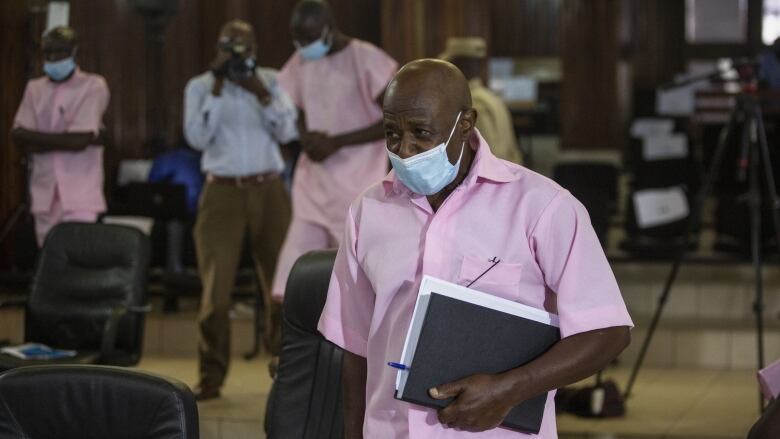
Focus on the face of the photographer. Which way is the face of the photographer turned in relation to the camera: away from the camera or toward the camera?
toward the camera

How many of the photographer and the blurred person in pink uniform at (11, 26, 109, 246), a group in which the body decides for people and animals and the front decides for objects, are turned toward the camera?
2

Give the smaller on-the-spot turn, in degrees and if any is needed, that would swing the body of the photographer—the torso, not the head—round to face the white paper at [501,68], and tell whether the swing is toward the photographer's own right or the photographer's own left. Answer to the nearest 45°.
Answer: approximately 180°

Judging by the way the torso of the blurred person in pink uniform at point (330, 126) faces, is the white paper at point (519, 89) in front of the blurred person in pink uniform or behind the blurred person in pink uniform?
behind

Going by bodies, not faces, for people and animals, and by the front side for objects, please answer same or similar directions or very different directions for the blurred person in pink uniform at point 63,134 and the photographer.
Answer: same or similar directions

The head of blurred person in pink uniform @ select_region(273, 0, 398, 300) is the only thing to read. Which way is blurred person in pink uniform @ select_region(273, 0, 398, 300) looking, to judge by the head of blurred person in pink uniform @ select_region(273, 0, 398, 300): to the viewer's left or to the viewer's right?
to the viewer's left

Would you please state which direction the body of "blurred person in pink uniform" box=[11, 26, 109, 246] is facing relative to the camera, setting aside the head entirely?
toward the camera

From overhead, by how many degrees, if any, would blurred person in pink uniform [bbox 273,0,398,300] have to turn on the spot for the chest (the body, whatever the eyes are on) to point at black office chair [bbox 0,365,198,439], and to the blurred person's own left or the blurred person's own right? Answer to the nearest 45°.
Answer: approximately 45° to the blurred person's own left

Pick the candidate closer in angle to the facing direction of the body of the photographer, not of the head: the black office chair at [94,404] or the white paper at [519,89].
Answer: the black office chair

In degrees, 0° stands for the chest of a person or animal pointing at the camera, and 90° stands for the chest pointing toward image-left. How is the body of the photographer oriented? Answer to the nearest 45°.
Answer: approximately 0°

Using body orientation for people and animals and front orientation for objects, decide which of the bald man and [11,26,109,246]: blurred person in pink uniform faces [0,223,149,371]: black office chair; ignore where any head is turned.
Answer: the blurred person in pink uniform

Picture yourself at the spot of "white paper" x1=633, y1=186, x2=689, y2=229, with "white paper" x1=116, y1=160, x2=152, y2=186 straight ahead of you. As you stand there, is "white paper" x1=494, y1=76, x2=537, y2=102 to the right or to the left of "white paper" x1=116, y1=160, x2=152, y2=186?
right

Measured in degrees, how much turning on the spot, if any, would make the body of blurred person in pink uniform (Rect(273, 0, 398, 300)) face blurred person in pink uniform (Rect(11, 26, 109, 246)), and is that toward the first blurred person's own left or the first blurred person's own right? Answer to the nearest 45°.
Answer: approximately 90° to the first blurred person's own right

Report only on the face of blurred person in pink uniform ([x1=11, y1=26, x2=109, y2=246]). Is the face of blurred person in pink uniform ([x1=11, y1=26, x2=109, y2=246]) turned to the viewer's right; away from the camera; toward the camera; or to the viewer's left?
toward the camera
